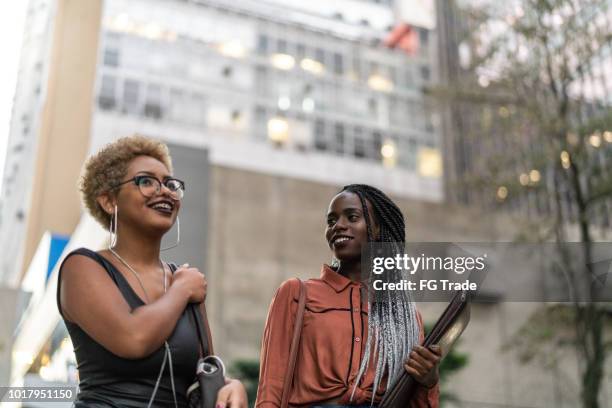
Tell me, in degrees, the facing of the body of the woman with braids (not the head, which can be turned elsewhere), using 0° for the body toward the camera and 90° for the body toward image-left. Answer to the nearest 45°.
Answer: approximately 0°

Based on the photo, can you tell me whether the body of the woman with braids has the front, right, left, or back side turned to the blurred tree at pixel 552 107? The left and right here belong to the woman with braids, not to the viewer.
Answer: back
